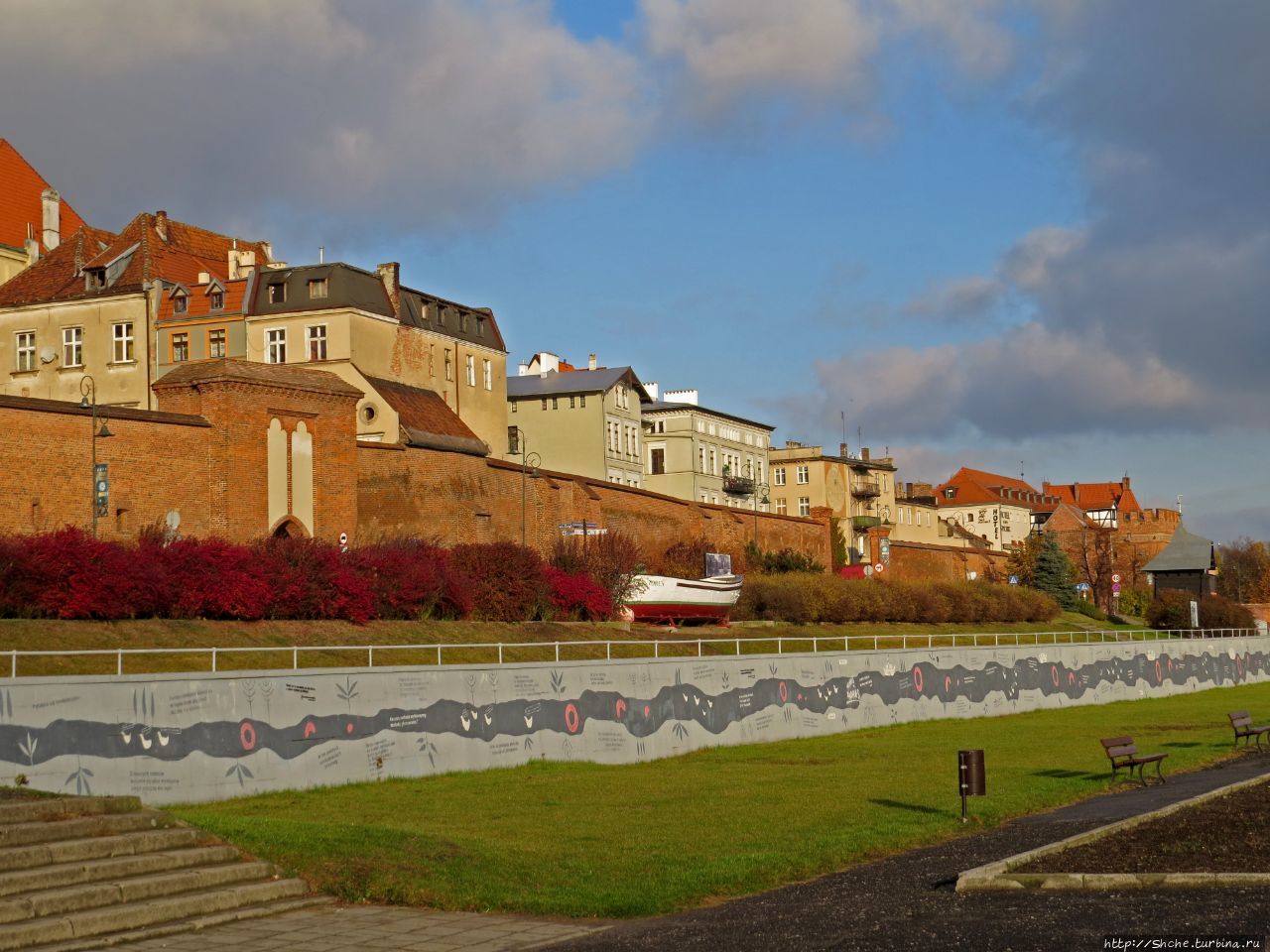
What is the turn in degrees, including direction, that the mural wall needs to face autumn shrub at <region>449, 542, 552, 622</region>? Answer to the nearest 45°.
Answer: approximately 135° to its left

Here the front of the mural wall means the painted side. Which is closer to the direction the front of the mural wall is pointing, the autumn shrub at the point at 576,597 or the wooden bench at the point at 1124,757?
the wooden bench

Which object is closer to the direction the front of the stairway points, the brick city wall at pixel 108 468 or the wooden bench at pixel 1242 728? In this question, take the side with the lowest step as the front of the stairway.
the wooden bench

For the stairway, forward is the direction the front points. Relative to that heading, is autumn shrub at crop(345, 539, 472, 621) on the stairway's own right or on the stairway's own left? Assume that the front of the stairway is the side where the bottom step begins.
on the stairway's own left

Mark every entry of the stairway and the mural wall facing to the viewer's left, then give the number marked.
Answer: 0

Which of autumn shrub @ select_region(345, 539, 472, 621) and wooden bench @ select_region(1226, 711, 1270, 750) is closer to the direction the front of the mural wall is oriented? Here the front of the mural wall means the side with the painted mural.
the wooden bench

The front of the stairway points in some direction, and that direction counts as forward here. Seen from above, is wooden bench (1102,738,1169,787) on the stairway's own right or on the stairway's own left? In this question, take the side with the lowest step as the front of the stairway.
on the stairway's own left

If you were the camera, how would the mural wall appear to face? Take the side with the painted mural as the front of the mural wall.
facing the viewer and to the right of the viewer

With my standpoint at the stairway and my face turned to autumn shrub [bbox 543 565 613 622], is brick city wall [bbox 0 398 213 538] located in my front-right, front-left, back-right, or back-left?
front-left

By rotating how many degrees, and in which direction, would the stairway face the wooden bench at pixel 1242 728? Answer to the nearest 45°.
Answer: approximately 90° to its left

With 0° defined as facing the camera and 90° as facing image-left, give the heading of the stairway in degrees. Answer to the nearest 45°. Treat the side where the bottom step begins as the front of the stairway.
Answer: approximately 315°

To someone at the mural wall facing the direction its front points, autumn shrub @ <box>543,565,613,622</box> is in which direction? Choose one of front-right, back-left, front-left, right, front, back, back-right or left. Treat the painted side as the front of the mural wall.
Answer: back-left

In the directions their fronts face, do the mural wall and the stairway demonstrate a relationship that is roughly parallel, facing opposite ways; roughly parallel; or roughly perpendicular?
roughly parallel

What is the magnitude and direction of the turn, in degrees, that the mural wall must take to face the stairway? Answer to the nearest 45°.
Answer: approximately 45° to its right

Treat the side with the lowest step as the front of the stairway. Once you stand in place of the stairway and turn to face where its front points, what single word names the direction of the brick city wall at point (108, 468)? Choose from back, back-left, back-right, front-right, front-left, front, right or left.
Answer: back-left

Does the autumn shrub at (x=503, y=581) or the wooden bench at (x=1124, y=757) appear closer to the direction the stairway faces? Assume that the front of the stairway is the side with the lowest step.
the wooden bench

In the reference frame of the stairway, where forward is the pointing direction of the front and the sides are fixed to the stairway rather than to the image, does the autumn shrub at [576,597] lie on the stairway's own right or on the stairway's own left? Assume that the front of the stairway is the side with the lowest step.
on the stairway's own left
